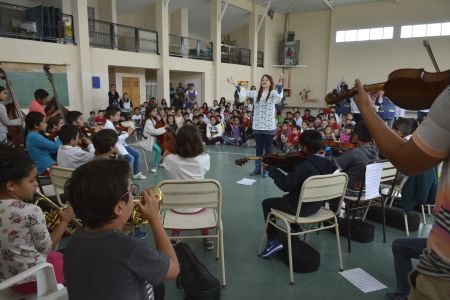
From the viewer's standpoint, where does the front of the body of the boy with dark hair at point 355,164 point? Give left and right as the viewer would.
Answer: facing away from the viewer and to the left of the viewer

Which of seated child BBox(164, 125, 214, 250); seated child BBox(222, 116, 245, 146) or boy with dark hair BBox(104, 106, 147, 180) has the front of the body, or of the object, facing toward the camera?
seated child BBox(222, 116, 245, 146)

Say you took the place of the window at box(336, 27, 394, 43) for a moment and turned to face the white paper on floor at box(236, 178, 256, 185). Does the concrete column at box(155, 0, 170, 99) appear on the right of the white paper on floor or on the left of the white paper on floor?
right

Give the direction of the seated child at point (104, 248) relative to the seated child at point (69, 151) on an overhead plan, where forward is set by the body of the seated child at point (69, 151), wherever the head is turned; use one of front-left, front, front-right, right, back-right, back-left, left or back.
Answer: back-right

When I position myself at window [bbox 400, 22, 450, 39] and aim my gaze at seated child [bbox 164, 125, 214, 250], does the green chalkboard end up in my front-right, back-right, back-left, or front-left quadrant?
front-right

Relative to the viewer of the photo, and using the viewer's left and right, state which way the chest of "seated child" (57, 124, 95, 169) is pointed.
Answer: facing away from the viewer and to the right of the viewer

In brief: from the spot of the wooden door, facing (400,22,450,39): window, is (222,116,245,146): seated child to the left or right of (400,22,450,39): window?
right

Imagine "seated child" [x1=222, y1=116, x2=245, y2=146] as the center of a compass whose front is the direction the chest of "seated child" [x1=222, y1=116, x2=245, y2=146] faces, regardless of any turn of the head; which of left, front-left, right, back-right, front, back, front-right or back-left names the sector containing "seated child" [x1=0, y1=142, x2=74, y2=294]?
front

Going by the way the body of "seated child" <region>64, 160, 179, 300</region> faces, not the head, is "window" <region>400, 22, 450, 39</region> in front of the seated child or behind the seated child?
in front

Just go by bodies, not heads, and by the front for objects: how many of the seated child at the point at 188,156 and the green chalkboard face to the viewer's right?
0

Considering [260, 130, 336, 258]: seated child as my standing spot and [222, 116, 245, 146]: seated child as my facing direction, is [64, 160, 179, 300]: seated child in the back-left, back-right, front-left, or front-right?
back-left

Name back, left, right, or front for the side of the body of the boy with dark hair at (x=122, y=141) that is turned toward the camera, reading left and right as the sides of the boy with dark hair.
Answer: right

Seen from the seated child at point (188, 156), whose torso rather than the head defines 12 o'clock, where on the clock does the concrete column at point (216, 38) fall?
The concrete column is roughly at 12 o'clock from the seated child.

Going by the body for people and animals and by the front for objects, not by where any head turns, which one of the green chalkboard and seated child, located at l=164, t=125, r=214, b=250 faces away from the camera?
the seated child

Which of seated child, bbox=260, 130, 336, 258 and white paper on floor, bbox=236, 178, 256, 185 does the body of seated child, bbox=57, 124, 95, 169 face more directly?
the white paper on floor

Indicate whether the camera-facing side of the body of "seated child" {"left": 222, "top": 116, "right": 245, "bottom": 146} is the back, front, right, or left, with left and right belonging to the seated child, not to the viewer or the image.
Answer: front

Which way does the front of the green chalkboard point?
toward the camera

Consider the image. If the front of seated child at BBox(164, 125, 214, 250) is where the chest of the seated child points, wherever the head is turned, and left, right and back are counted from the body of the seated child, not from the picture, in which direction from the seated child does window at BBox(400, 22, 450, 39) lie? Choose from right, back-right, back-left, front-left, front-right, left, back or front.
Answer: front-right

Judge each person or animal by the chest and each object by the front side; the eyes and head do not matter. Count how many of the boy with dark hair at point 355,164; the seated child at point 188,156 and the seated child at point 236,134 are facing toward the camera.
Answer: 1
